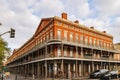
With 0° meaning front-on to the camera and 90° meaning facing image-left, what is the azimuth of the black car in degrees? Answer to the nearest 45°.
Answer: approximately 45°
